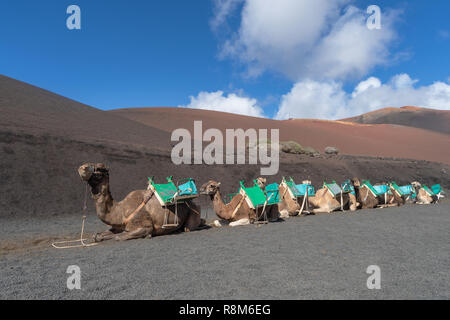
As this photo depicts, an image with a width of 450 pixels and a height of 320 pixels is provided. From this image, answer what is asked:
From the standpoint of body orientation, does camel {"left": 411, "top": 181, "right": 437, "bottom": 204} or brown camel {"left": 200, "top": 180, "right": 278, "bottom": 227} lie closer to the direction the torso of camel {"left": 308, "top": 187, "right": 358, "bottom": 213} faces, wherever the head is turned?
the brown camel

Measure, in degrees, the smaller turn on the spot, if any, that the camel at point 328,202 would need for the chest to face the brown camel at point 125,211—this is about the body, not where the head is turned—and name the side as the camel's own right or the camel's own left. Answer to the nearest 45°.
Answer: approximately 45° to the camel's own left

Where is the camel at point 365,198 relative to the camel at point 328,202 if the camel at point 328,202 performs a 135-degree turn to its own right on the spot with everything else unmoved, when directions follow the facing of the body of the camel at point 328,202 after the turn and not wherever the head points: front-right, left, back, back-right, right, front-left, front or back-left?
front

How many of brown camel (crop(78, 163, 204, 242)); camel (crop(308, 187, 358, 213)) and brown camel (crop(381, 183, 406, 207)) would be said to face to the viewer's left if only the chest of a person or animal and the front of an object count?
3

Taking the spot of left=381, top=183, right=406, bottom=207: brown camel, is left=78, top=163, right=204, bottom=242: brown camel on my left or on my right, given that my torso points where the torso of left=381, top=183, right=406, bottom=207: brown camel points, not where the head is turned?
on my left

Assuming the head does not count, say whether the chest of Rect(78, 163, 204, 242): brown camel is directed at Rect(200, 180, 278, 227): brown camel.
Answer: no

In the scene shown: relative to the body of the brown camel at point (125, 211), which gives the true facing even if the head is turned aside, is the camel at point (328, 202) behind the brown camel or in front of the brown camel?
behind

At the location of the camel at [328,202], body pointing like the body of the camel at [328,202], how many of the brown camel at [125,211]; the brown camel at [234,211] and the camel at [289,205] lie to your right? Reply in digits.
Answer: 0

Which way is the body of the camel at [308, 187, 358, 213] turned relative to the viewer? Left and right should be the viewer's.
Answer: facing to the left of the viewer

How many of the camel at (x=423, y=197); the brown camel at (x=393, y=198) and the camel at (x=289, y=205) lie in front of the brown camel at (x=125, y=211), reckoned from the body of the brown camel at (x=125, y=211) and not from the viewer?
0

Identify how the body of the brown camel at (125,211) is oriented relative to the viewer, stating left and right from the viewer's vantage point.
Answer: facing to the left of the viewer

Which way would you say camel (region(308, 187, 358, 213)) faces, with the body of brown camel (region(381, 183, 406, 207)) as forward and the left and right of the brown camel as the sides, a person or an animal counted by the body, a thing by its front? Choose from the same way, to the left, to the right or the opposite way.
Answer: the same way

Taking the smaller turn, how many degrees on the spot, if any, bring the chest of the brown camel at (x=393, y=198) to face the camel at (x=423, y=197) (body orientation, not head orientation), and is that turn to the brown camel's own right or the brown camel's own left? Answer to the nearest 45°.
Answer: approximately 135° to the brown camel's own right

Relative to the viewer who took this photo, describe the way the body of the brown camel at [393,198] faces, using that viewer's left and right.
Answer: facing to the left of the viewer
